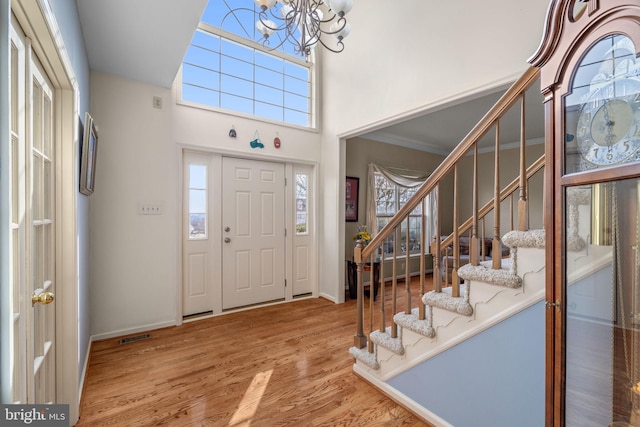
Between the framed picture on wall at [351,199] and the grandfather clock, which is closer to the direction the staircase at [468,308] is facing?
the framed picture on wall

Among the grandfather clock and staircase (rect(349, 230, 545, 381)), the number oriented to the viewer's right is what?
0

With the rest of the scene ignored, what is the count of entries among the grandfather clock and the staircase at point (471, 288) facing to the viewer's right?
0

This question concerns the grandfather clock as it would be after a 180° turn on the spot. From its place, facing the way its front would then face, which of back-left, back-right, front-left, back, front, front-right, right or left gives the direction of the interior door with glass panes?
back

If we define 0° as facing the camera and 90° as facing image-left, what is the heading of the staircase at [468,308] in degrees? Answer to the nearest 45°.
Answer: approximately 135°

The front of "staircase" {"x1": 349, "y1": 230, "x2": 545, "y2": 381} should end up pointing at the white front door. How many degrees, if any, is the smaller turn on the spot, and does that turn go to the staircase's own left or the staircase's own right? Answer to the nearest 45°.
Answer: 0° — it already faces it

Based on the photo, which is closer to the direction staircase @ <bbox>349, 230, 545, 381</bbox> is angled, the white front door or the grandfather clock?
the white front door

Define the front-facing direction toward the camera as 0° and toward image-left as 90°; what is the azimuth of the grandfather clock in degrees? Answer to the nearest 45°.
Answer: approximately 45°

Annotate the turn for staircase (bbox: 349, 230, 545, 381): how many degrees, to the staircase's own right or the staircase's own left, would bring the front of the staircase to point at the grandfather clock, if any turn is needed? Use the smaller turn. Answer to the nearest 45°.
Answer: approximately 180°

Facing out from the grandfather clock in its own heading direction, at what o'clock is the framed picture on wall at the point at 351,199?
The framed picture on wall is roughly at 3 o'clock from the grandfather clock.

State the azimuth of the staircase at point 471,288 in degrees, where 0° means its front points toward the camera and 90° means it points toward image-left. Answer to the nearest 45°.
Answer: approximately 135°
